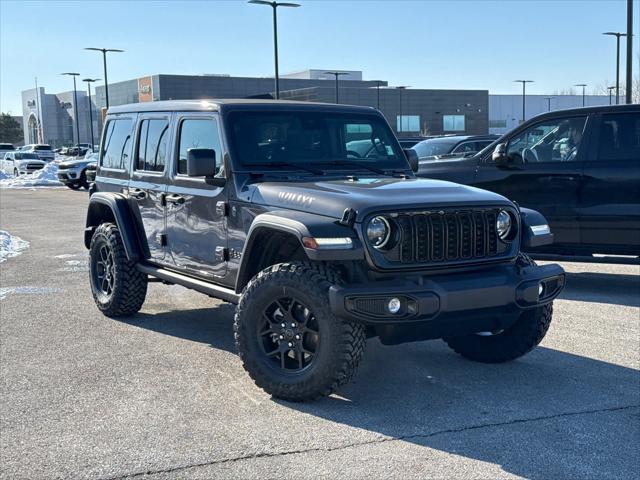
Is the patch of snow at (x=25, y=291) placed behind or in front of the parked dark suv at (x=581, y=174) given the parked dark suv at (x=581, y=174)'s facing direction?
in front

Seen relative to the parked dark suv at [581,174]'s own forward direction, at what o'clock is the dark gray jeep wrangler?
The dark gray jeep wrangler is roughly at 10 o'clock from the parked dark suv.

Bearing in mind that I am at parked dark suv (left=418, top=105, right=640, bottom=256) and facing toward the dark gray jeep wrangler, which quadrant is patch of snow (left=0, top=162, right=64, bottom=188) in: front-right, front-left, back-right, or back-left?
back-right

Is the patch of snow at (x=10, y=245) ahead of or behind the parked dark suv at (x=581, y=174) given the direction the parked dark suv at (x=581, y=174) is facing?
ahead

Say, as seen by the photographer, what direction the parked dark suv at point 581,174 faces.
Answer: facing to the left of the viewer

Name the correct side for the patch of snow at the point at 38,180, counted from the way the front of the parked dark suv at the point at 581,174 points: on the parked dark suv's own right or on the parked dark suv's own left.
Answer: on the parked dark suv's own right

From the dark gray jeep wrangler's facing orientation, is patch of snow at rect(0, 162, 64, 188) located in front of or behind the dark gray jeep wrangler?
behind

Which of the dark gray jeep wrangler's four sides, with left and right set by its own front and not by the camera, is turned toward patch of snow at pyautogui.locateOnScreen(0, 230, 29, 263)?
back

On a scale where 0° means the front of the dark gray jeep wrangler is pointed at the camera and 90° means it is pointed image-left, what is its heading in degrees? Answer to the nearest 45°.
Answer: approximately 315°

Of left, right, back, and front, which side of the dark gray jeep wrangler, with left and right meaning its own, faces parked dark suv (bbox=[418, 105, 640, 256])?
left

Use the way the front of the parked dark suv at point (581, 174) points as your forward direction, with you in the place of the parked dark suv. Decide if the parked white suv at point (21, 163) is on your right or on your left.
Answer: on your right

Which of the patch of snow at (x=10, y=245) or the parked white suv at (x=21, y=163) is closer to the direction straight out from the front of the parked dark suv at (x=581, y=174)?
the patch of snow

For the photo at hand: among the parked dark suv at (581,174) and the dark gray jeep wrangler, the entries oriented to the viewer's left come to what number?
1
